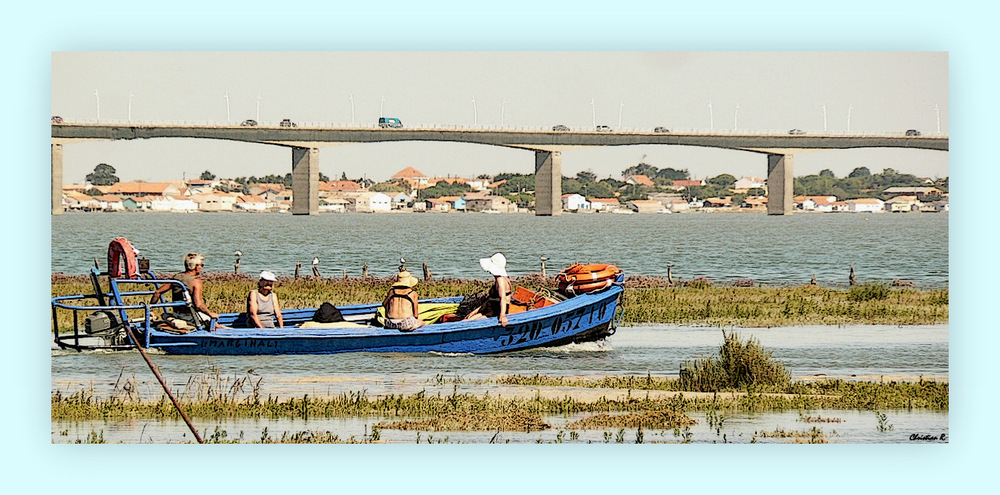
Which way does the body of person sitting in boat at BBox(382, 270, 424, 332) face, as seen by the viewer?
away from the camera

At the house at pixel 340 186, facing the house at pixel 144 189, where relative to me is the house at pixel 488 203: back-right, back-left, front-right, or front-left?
back-left

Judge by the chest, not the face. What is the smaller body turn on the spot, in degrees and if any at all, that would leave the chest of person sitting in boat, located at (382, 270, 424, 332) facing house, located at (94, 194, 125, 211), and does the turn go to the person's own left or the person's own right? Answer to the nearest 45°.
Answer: approximately 45° to the person's own left

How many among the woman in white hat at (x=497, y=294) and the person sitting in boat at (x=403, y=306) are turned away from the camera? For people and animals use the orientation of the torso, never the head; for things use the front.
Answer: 1

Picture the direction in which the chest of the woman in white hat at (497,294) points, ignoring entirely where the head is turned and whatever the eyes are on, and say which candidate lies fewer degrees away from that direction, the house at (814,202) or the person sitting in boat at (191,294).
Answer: the person sitting in boat

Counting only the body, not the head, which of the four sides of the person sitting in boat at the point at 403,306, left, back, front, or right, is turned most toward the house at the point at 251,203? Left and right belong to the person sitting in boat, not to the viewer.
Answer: front

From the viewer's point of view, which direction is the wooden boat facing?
to the viewer's right

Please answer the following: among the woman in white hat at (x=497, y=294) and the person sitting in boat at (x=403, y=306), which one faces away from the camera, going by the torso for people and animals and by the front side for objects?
the person sitting in boat

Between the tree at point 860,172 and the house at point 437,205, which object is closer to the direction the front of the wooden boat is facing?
the tree

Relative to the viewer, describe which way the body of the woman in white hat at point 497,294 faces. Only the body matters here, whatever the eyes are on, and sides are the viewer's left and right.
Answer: facing to the left of the viewer

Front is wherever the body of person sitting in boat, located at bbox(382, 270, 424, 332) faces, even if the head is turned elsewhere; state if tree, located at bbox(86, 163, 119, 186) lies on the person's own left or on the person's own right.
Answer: on the person's own left

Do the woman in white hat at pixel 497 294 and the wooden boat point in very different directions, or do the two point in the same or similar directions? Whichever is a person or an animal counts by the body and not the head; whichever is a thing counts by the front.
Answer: very different directions

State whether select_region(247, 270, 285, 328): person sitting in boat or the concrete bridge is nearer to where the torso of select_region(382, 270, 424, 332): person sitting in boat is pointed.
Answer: the concrete bridge

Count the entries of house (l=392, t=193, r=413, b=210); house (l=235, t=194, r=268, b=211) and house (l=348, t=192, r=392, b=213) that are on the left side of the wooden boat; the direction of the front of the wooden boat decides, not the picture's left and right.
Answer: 3
